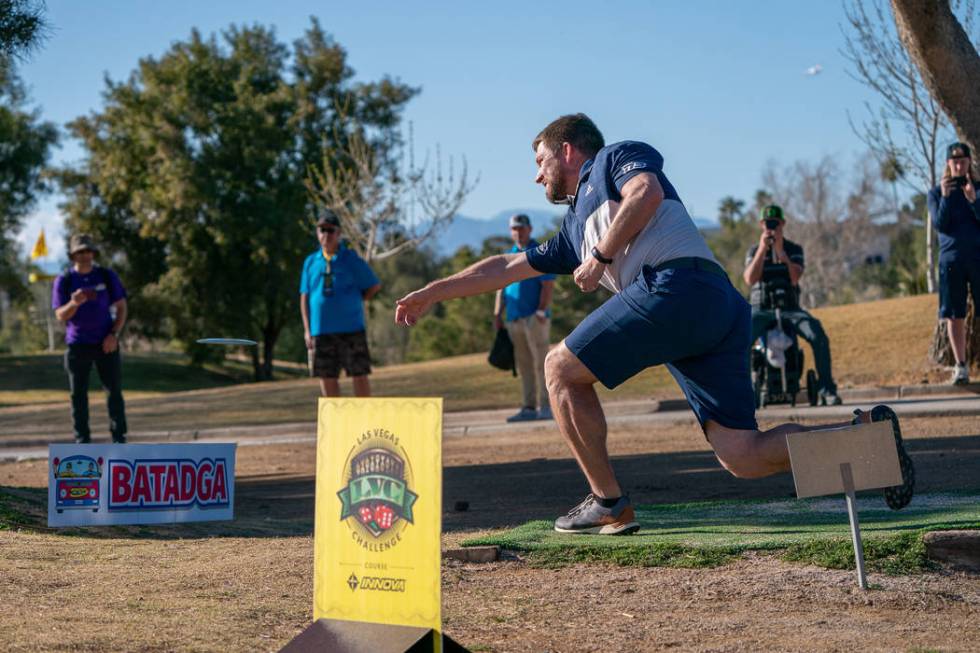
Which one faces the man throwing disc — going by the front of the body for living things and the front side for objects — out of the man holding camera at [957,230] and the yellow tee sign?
the man holding camera

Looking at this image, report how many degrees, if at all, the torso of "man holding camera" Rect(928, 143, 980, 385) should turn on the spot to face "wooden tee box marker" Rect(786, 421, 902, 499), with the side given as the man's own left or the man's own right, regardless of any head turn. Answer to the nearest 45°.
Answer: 0° — they already face it

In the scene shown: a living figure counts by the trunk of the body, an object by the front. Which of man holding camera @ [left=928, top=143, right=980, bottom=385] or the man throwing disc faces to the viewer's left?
the man throwing disc

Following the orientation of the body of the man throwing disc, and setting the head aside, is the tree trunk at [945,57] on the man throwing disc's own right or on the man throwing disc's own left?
on the man throwing disc's own right

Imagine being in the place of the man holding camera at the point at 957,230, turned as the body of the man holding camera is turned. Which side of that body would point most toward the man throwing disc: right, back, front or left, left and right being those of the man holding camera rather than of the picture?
front

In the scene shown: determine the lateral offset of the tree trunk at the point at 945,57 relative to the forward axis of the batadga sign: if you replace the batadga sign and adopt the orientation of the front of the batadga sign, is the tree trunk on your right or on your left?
on your left

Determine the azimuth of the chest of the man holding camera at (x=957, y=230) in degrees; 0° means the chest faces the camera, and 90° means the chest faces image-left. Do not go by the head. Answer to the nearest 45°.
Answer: approximately 0°

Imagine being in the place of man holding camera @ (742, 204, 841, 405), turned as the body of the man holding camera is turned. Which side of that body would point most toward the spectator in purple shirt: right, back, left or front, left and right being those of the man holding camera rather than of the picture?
right

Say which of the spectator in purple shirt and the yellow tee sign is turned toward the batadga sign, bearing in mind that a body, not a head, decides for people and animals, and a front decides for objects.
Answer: the spectator in purple shirt

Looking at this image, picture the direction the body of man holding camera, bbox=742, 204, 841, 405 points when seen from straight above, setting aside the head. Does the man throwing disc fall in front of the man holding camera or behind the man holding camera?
in front

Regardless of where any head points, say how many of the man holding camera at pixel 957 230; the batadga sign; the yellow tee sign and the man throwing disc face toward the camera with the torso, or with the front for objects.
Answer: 3

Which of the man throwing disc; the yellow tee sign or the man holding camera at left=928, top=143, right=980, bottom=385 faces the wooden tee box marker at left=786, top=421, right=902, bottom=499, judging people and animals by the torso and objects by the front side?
the man holding camera

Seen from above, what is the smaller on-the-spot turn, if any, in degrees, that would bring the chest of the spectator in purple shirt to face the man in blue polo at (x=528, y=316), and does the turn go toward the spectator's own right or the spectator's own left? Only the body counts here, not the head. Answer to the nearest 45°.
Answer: approximately 90° to the spectator's own left

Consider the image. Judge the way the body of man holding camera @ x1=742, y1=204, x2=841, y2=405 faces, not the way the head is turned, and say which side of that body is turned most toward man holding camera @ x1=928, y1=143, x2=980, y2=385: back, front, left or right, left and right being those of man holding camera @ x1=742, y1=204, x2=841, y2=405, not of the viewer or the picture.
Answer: left

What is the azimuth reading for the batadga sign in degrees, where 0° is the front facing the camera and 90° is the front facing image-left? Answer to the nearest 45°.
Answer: approximately 0°
